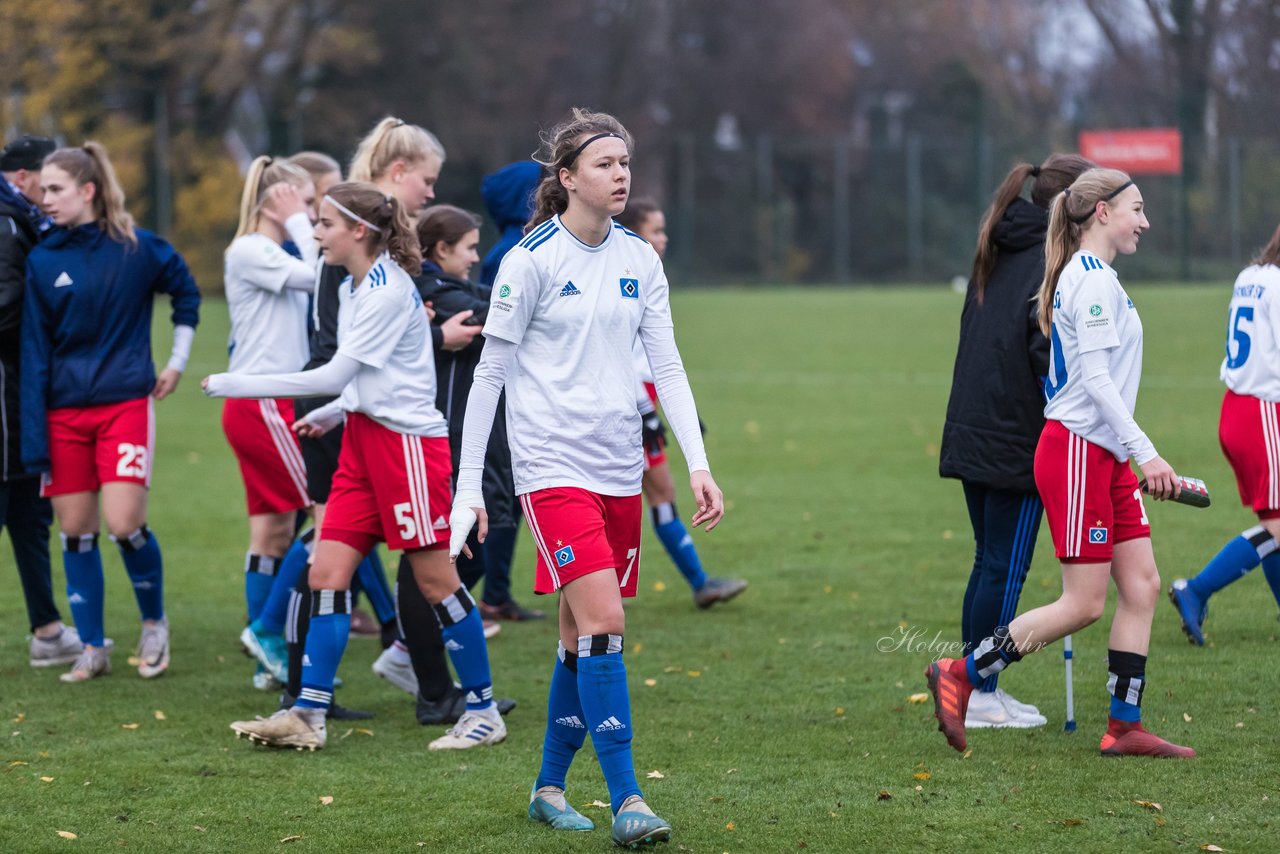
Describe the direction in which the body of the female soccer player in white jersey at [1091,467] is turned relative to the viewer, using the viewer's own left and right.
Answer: facing to the right of the viewer

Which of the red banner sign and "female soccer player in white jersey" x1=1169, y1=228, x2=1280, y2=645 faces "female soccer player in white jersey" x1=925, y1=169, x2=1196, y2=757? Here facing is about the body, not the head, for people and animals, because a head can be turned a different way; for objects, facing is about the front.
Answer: the red banner sign

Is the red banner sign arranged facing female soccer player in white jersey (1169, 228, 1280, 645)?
yes

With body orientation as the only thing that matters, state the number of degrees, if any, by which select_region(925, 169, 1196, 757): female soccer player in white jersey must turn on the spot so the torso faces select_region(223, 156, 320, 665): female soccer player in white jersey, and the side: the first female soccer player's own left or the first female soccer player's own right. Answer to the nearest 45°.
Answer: approximately 180°

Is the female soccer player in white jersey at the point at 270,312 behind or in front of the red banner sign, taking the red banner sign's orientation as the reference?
in front

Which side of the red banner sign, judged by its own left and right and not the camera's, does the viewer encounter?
front

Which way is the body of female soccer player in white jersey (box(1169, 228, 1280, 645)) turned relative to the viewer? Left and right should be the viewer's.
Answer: facing away from the viewer and to the right of the viewer

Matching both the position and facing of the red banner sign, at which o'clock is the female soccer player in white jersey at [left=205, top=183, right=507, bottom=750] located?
The female soccer player in white jersey is roughly at 12 o'clock from the red banner sign.

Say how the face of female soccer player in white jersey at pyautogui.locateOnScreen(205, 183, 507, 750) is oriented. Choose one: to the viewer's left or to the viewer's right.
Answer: to the viewer's left

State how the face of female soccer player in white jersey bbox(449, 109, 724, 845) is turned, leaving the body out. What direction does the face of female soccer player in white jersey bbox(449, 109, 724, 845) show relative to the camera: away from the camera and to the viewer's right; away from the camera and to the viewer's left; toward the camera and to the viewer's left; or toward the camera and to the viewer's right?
toward the camera and to the viewer's right

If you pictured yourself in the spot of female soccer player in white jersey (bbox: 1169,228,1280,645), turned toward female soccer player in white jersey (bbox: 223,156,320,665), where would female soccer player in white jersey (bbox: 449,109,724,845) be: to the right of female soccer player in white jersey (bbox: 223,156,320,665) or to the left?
left

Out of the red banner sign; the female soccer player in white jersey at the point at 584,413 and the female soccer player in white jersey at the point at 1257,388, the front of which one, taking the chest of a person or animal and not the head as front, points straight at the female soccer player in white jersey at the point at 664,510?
the red banner sign

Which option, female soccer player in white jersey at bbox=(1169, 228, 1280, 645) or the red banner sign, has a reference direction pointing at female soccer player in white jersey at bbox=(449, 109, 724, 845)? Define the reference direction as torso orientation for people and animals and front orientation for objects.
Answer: the red banner sign

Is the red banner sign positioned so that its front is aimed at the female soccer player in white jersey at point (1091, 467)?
yes

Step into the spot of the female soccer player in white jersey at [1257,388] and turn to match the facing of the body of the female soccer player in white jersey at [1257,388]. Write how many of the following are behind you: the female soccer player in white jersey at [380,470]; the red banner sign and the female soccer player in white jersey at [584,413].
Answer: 2
